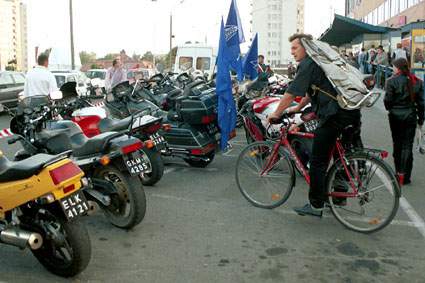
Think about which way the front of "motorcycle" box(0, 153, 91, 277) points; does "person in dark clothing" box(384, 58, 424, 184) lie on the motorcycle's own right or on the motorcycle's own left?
on the motorcycle's own right

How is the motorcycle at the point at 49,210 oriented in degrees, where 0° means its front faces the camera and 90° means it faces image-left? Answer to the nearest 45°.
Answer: approximately 135°

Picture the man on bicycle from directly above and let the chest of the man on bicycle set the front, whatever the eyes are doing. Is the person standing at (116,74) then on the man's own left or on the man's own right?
on the man's own right

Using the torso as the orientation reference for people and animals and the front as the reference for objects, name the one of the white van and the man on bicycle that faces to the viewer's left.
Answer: the man on bicycle

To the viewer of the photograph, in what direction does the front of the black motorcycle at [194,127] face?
facing away from the viewer and to the left of the viewer

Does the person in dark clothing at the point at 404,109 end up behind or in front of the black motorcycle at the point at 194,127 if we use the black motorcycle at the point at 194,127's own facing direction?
behind

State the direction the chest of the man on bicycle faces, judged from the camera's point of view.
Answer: to the viewer's left
